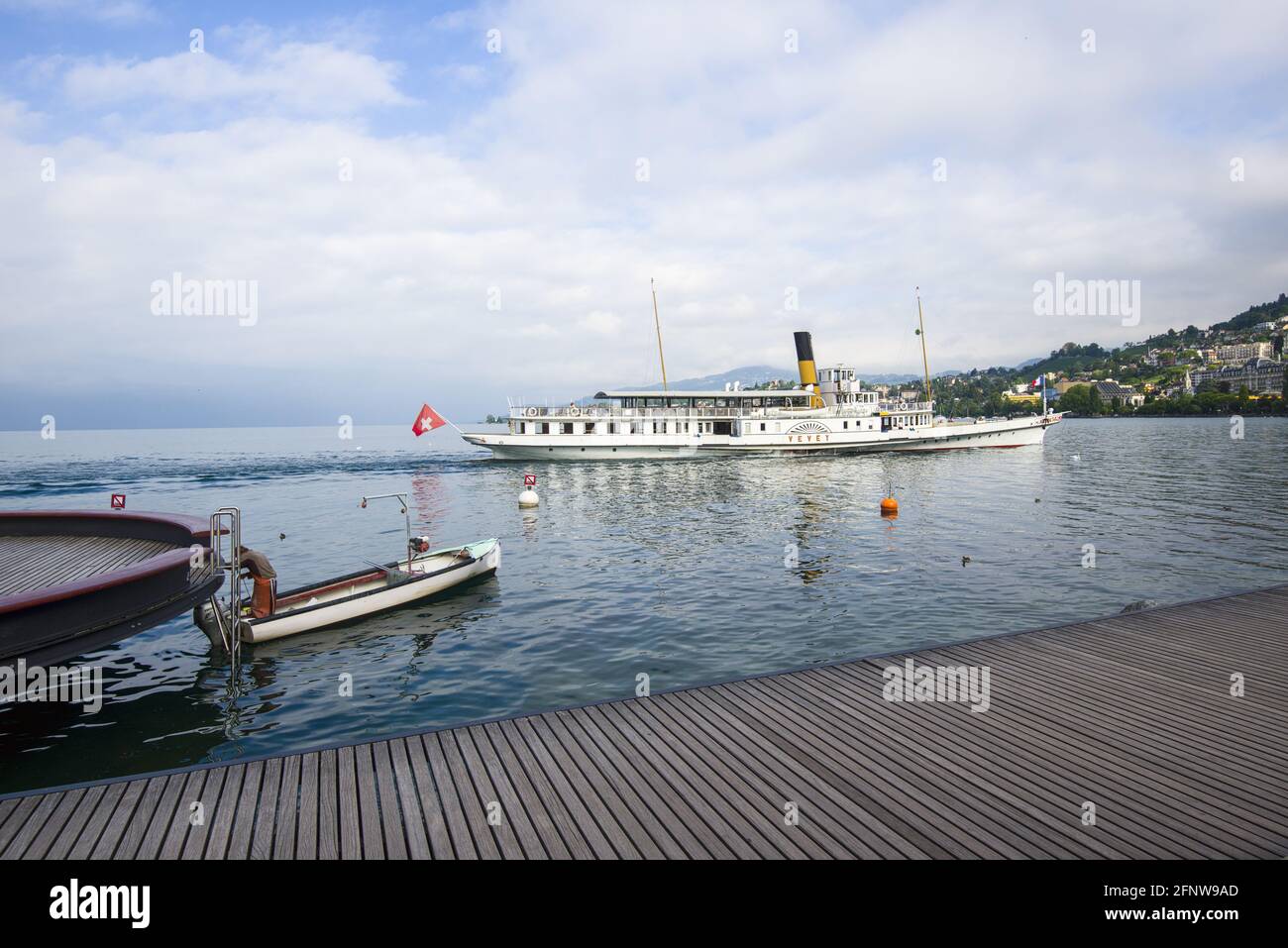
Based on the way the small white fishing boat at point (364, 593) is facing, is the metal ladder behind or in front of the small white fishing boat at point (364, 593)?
behind

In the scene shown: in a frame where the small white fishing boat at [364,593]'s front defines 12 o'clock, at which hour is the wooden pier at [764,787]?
The wooden pier is roughly at 4 o'clock from the small white fishing boat.

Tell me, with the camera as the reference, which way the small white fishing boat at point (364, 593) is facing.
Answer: facing away from the viewer and to the right of the viewer
